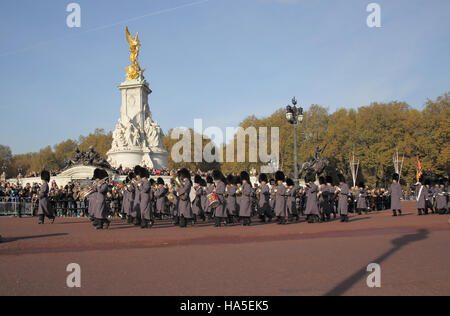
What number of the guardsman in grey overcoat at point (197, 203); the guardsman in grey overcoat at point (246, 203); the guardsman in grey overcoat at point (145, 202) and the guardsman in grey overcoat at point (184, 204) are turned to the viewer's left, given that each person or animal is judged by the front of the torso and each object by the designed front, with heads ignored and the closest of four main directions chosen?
4

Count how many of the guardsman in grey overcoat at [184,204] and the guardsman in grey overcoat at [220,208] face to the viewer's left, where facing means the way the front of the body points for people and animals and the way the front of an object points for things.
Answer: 2

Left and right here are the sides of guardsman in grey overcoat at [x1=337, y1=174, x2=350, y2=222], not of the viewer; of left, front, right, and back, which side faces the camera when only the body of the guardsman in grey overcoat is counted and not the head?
left

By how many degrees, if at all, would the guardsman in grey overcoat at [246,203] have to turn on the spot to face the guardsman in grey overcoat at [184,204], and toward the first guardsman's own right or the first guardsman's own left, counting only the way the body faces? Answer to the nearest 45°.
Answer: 0° — they already face them

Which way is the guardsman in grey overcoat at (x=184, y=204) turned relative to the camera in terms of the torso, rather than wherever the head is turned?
to the viewer's left

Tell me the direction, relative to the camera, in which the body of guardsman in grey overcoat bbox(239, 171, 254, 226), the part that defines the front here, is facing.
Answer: to the viewer's left

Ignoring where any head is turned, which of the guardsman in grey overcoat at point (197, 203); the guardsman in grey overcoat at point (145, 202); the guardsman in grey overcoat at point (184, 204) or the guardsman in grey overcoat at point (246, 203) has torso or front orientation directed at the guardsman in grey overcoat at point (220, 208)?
the guardsman in grey overcoat at point (246, 203)

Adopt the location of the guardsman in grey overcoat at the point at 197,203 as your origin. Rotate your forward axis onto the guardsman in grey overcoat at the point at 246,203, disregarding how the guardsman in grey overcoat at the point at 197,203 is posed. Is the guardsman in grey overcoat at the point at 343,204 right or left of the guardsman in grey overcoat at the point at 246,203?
left

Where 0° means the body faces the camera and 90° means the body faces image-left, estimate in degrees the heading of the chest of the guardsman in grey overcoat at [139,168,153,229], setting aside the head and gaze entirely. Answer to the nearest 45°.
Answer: approximately 90°

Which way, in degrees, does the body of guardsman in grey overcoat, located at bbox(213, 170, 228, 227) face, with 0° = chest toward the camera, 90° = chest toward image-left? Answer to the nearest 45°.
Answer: approximately 90°

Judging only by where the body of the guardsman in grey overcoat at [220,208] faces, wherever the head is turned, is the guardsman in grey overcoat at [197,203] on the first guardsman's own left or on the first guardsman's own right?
on the first guardsman's own right

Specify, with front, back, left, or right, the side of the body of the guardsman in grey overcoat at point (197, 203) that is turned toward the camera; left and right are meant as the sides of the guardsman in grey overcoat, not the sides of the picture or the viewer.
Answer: left

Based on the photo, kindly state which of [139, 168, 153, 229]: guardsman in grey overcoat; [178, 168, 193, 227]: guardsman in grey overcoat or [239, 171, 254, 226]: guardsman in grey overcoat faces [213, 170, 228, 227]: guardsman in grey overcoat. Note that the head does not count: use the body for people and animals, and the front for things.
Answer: [239, 171, 254, 226]: guardsman in grey overcoat

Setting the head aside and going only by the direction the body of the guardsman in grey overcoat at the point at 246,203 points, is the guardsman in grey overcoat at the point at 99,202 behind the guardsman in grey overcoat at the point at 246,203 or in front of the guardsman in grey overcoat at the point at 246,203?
in front

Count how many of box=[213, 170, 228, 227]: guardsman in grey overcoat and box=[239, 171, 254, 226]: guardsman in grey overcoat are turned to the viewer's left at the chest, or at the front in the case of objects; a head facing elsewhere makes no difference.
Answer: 2

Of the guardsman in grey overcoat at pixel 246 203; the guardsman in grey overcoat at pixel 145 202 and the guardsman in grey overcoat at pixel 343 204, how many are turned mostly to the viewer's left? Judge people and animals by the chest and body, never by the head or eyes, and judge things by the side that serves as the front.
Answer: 3
